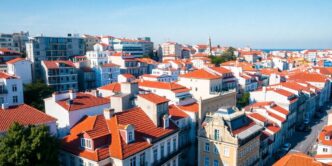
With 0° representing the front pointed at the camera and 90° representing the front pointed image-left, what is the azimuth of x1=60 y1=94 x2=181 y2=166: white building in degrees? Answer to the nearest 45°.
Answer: approximately 315°

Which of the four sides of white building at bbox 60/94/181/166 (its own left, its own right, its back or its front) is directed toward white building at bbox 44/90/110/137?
back

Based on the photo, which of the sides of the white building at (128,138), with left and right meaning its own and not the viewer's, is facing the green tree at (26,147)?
right

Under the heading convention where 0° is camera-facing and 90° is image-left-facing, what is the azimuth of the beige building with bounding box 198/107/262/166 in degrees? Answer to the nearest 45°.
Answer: approximately 45°
